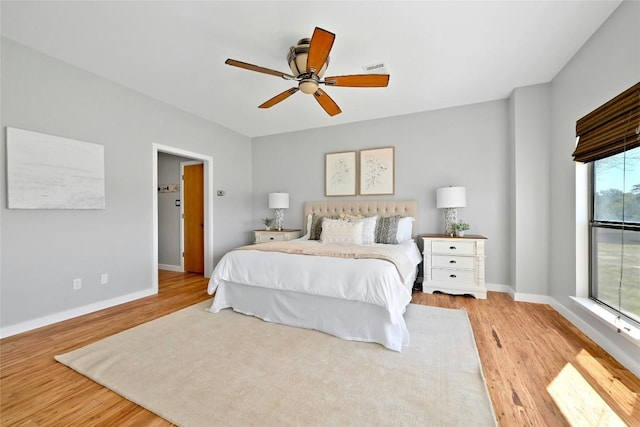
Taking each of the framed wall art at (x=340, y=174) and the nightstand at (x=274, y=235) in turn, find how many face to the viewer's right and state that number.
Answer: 0

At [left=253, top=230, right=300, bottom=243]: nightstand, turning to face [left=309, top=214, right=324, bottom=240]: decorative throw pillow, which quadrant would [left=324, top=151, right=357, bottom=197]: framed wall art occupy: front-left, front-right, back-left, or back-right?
front-left

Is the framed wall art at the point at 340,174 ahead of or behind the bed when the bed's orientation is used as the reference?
behind

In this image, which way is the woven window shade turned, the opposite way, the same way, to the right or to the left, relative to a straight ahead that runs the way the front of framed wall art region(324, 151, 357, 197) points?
to the right

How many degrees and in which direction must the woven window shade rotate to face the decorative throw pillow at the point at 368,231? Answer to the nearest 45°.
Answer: approximately 45° to its right

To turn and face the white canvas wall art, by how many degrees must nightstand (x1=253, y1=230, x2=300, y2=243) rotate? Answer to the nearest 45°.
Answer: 0° — it already faces it

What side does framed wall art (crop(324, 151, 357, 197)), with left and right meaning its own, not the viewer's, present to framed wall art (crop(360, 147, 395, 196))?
left

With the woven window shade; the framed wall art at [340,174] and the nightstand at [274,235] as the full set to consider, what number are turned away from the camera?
0

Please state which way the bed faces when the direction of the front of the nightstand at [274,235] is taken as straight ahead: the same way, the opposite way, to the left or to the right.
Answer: the same way

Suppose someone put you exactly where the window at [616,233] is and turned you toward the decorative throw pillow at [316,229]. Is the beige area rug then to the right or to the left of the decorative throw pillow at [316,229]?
left

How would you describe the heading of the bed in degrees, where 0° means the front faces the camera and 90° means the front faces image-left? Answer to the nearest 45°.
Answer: approximately 45°

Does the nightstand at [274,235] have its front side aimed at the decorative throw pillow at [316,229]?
no

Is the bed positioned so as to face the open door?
no

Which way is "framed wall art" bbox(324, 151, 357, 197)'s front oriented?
toward the camera

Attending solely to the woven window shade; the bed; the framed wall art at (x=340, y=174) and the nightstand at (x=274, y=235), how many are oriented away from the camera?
0

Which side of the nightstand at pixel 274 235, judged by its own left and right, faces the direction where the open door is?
right

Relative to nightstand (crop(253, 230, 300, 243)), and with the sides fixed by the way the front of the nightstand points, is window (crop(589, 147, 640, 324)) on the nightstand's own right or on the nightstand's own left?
on the nightstand's own left
